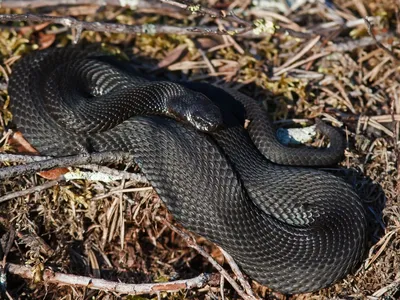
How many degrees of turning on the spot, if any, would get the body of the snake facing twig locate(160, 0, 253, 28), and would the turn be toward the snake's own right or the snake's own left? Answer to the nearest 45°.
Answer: approximately 135° to the snake's own left

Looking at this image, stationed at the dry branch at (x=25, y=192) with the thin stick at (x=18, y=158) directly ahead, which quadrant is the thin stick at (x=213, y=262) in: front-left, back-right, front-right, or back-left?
back-right

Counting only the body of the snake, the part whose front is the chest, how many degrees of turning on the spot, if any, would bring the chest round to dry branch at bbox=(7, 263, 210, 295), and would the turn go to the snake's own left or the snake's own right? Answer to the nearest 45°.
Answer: approximately 90° to the snake's own right

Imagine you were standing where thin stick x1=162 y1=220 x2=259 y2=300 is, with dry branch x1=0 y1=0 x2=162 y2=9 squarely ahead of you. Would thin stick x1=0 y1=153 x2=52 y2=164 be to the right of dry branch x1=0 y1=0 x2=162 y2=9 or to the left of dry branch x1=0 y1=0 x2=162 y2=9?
left

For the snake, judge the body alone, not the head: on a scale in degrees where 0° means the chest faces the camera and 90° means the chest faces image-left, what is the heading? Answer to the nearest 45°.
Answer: approximately 315°

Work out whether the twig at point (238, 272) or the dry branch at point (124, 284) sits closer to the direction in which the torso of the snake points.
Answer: the twig

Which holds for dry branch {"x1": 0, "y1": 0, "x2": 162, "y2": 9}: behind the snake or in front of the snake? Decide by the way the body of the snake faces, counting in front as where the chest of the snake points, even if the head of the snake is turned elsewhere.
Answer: behind
